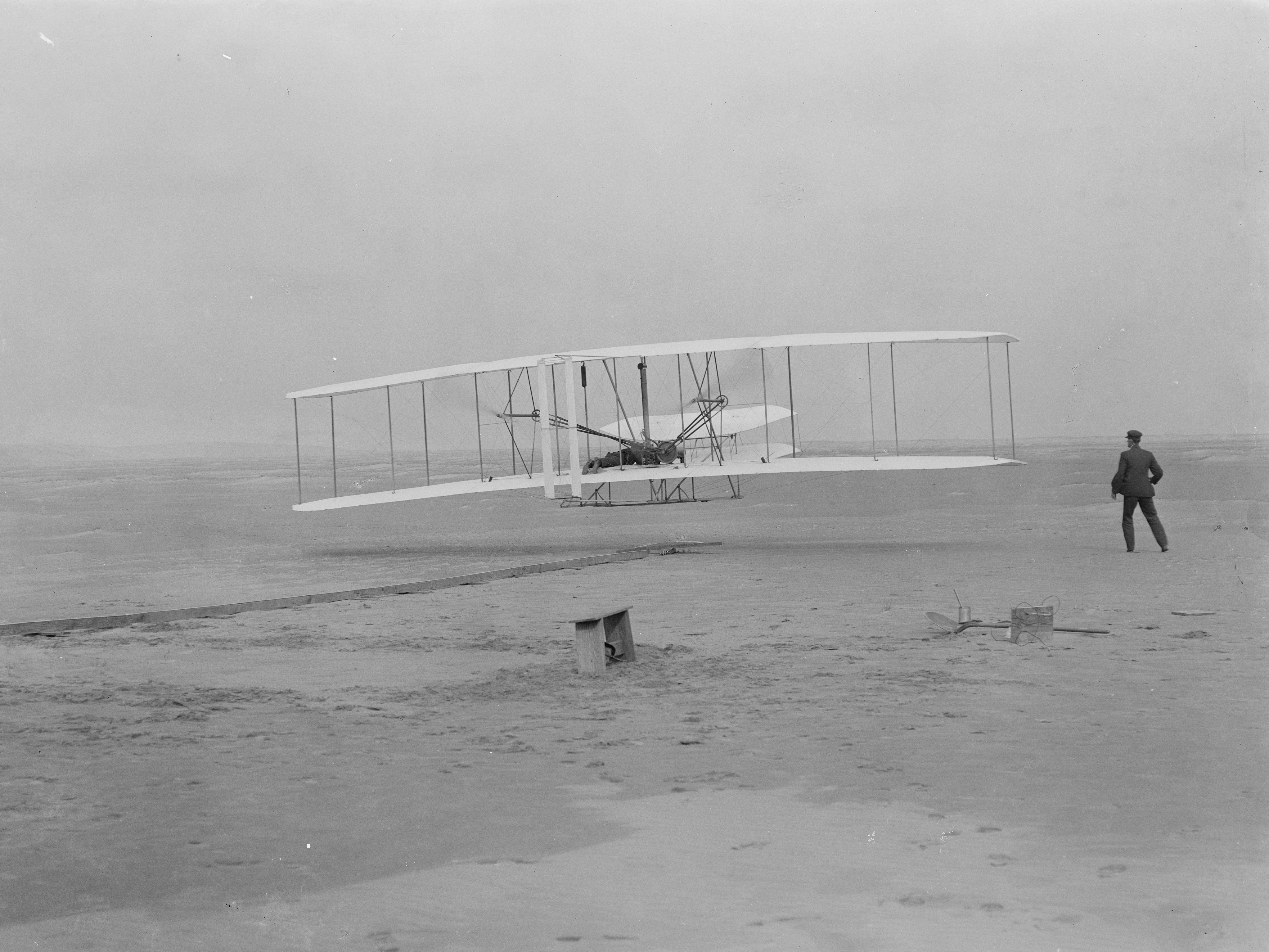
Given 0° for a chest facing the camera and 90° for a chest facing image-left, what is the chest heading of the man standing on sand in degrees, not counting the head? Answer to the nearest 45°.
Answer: approximately 135°

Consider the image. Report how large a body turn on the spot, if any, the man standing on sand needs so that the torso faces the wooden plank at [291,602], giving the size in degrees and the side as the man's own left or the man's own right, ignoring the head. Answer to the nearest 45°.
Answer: approximately 90° to the man's own left

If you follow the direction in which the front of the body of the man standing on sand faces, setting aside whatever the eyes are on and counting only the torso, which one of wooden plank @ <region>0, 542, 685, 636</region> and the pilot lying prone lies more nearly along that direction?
the pilot lying prone

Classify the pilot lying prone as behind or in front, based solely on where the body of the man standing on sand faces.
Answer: in front
